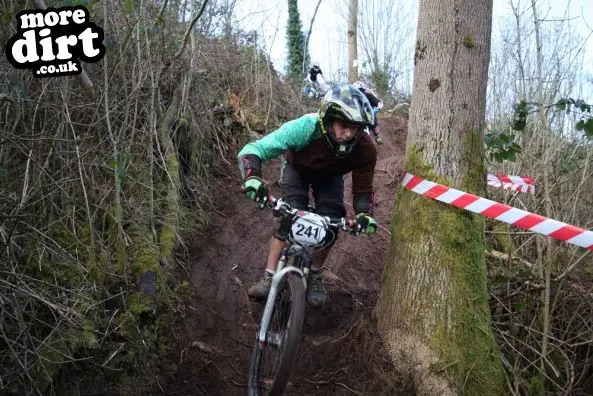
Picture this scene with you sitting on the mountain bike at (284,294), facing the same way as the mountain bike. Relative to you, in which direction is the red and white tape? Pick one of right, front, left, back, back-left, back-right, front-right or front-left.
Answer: back-left

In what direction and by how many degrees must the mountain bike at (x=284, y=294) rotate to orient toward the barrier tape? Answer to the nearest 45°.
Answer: approximately 90° to its left

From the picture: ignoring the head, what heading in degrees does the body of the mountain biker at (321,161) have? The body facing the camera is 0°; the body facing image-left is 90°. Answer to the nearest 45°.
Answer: approximately 0°

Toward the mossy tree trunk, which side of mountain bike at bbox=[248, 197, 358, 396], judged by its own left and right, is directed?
left

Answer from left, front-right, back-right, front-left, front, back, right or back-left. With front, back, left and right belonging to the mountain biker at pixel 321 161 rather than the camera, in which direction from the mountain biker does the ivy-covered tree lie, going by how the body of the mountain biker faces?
back

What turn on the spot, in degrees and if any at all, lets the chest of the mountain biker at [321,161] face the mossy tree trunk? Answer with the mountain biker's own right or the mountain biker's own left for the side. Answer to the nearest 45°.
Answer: approximately 45° to the mountain biker's own left

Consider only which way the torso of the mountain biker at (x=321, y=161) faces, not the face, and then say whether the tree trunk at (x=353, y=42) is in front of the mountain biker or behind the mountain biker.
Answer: behind

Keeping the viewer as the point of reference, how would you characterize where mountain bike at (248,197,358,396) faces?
facing the viewer
